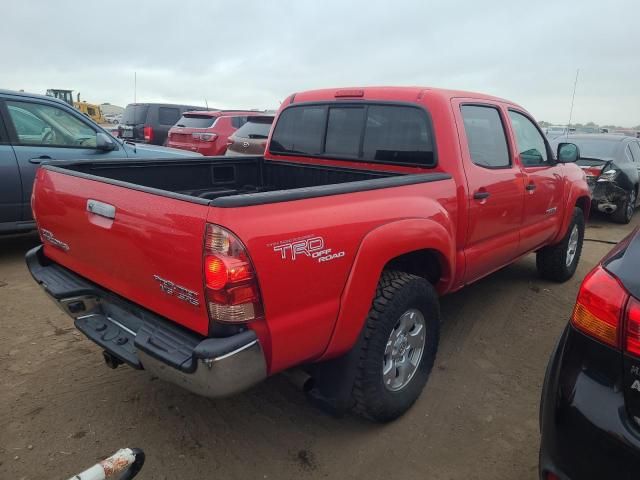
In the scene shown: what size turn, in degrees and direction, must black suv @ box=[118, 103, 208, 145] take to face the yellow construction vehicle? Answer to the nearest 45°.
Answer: approximately 45° to its left

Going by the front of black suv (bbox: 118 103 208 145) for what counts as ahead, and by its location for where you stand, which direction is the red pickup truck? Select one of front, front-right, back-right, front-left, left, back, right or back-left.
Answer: back-right

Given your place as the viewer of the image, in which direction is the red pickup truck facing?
facing away from the viewer and to the right of the viewer

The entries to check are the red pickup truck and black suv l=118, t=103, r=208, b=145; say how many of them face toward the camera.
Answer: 0

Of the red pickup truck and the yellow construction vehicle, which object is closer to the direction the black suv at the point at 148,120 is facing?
the yellow construction vehicle

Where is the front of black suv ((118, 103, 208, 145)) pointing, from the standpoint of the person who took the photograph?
facing away from the viewer and to the right of the viewer

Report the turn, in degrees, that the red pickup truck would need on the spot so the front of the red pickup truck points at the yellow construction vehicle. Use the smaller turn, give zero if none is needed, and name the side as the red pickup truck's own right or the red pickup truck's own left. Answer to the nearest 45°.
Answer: approximately 90° to the red pickup truck's own left

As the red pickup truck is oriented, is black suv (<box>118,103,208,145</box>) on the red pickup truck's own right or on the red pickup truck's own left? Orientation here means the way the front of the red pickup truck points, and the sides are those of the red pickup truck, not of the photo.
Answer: on the red pickup truck's own left
